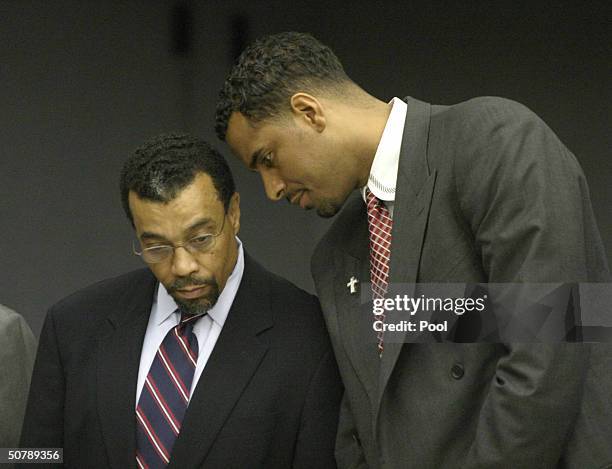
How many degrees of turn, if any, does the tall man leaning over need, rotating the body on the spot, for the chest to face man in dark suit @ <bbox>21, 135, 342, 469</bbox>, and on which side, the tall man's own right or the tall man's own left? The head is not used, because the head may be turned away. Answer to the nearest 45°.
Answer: approximately 45° to the tall man's own right

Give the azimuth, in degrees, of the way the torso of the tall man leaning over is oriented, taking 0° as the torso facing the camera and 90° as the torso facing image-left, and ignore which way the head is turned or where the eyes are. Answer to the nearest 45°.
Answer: approximately 45°
